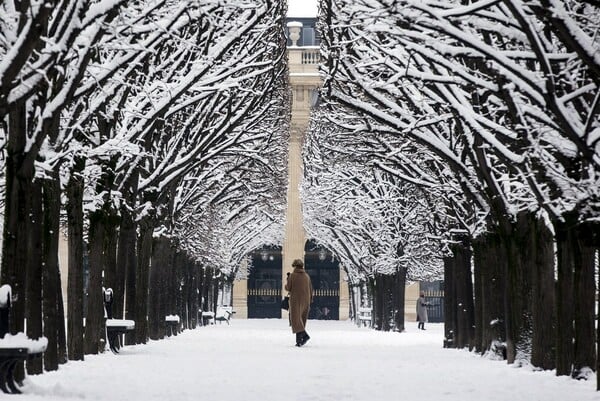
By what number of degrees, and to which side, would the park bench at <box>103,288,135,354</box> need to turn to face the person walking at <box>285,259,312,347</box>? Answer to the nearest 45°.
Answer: approximately 45° to its left

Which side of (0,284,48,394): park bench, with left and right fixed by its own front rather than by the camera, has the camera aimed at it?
right

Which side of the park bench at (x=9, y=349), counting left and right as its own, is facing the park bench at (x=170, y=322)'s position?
left

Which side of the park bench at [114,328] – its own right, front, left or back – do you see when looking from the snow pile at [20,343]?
right

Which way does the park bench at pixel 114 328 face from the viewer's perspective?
to the viewer's right

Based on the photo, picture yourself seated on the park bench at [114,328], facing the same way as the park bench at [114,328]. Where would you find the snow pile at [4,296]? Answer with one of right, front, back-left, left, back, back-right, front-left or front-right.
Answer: right

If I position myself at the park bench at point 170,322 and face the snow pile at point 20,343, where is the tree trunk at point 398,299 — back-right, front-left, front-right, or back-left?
back-left

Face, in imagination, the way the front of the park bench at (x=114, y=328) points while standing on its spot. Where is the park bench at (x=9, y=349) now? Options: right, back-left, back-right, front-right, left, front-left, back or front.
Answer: right

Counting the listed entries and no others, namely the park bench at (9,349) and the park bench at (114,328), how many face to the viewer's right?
2

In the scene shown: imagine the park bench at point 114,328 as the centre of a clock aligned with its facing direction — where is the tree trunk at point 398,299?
The tree trunk is roughly at 10 o'clock from the park bench.
